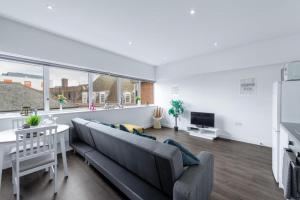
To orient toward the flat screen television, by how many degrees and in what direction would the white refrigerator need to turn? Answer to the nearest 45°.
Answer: approximately 45° to its right

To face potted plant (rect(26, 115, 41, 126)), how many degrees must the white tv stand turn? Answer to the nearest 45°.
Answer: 0° — it already faces it

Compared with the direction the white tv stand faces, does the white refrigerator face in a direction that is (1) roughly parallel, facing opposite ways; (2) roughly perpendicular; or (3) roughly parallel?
roughly perpendicular

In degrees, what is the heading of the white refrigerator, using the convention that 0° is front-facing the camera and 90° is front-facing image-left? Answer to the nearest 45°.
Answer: approximately 90°

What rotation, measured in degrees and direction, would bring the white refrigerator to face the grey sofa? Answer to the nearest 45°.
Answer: approximately 45° to its left

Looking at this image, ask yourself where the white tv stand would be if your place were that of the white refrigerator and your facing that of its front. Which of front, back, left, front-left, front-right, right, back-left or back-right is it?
front-right

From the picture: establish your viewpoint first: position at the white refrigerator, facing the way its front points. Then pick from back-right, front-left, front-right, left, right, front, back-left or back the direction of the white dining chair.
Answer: front-left

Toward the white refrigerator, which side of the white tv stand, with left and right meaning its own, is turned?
left
